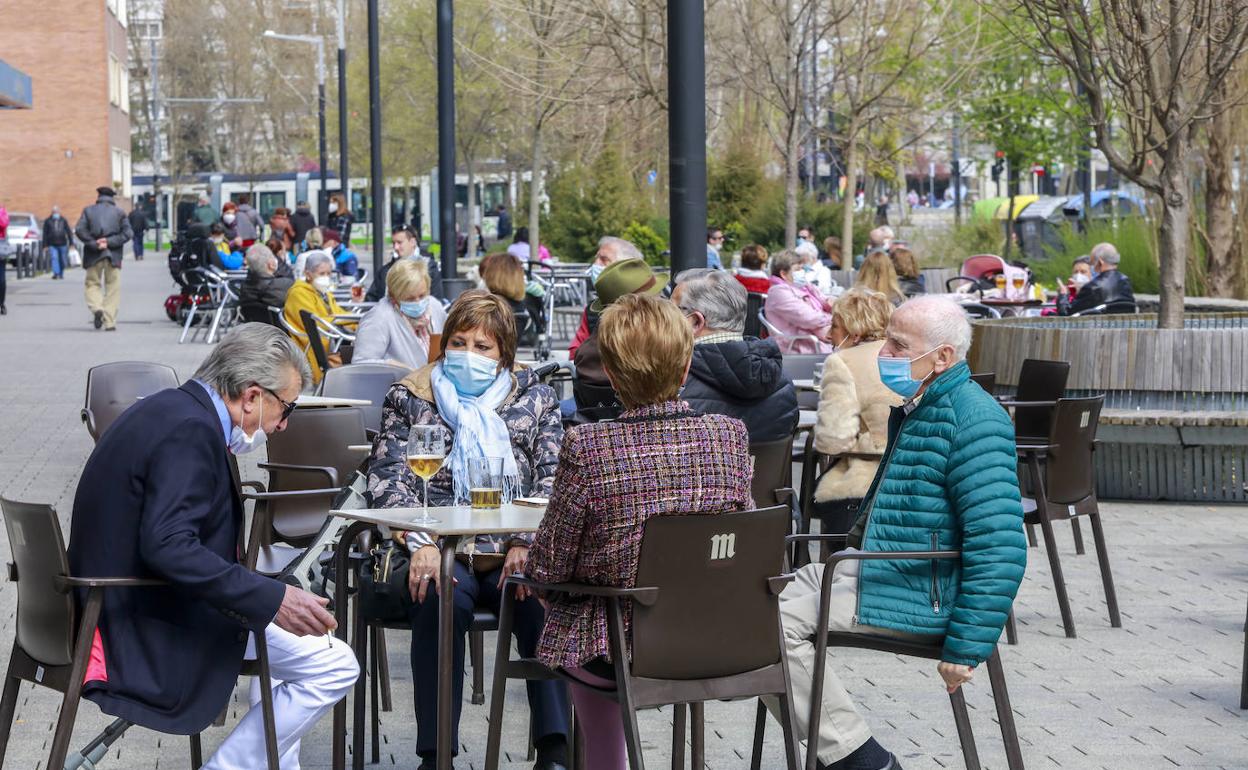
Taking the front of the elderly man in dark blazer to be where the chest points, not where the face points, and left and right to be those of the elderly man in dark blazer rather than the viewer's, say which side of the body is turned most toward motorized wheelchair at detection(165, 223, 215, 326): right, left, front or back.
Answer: left

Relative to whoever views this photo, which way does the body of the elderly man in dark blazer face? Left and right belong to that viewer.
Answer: facing to the right of the viewer

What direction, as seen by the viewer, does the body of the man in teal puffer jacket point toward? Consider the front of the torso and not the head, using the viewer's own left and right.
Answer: facing to the left of the viewer

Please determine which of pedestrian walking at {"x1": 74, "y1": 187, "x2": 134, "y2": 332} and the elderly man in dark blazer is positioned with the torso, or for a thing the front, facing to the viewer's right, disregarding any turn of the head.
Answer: the elderly man in dark blazer

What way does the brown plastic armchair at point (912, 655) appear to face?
to the viewer's left

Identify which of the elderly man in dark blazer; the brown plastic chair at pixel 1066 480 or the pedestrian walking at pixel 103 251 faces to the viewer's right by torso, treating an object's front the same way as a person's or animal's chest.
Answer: the elderly man in dark blazer
